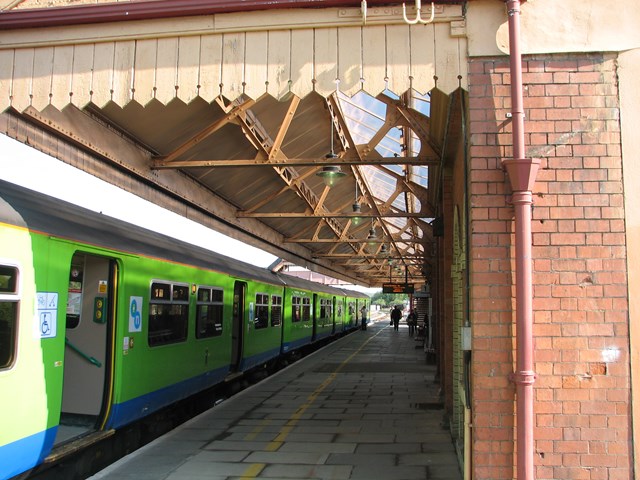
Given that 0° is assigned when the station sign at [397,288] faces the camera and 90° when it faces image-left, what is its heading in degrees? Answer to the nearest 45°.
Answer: approximately 0°

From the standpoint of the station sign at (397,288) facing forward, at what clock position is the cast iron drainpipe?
The cast iron drainpipe is roughly at 12 o'clock from the station sign.

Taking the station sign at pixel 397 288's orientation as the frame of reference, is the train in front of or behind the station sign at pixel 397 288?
in front

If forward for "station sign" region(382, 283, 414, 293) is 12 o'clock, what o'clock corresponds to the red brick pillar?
The red brick pillar is roughly at 12 o'clock from the station sign.
